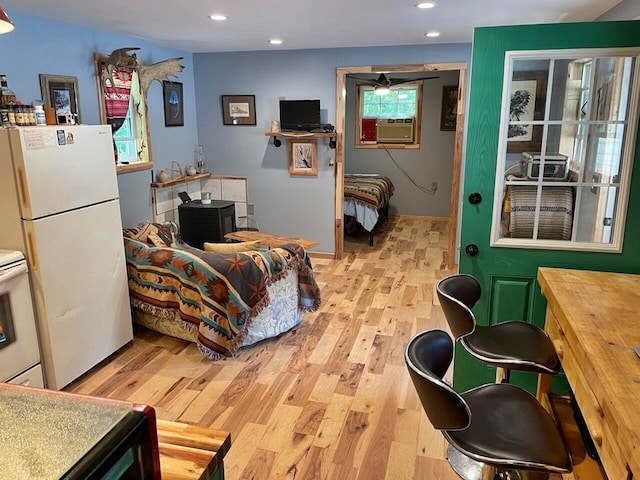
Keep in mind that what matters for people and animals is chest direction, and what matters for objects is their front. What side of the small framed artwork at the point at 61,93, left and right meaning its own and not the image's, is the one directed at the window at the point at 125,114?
left

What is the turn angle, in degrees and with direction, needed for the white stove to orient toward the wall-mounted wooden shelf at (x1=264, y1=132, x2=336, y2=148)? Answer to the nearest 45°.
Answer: approximately 90° to its left

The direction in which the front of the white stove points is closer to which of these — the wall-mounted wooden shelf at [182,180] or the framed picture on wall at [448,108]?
the framed picture on wall

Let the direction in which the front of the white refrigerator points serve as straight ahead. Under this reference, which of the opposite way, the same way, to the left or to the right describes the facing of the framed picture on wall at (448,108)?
to the right

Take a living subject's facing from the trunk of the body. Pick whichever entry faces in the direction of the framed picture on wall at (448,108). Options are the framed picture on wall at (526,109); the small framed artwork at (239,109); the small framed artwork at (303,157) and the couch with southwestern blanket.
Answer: the couch with southwestern blanket

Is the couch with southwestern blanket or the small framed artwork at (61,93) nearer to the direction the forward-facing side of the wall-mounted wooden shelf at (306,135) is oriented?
the couch with southwestern blanket

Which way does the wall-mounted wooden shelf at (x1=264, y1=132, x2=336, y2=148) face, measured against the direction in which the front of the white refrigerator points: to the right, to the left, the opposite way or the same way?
to the right

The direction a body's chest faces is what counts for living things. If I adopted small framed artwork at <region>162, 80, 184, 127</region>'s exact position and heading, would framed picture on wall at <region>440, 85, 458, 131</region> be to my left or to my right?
on my left

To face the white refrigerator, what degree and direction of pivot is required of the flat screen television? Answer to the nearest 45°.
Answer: approximately 45° to its right

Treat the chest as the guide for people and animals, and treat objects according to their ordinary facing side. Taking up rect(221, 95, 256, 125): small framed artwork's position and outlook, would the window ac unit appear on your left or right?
on your left
